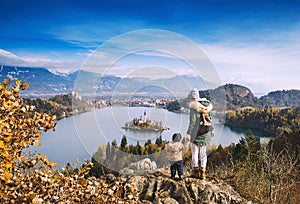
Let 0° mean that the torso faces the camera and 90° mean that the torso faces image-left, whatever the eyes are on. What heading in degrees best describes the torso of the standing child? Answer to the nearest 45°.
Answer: approximately 180°

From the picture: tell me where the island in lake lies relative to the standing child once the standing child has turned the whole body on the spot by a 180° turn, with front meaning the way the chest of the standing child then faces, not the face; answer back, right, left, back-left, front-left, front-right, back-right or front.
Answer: back-right
